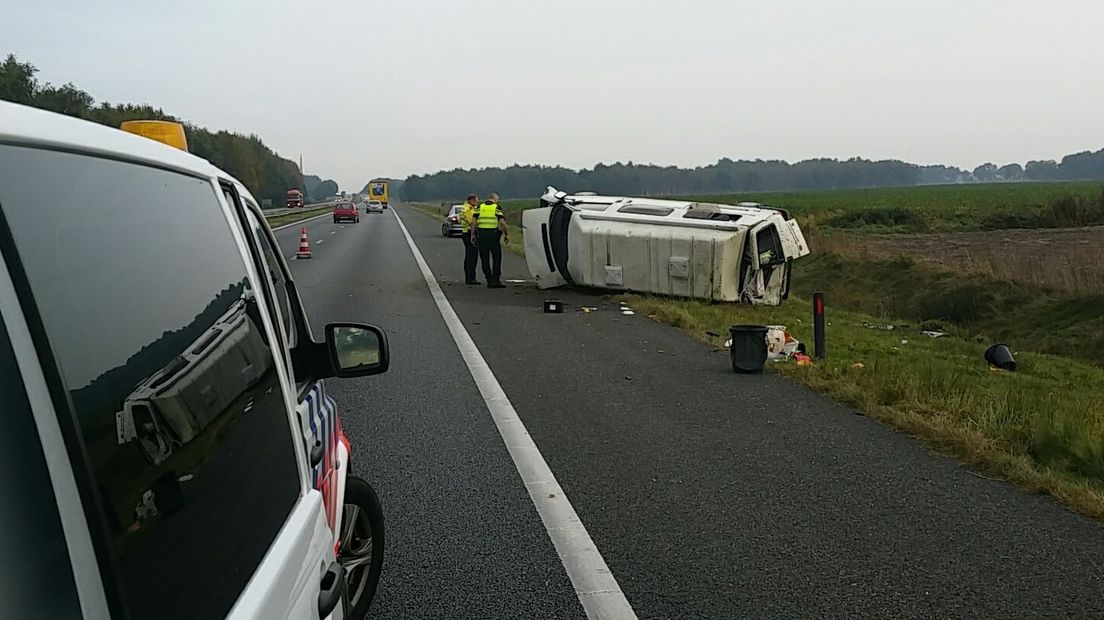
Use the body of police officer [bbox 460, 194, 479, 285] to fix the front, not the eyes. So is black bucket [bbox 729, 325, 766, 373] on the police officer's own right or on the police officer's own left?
on the police officer's own right

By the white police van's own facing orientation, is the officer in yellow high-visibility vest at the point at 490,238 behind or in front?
in front

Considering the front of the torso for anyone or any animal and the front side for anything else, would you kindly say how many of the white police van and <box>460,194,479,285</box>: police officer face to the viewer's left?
0

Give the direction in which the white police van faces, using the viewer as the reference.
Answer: facing away from the viewer and to the right of the viewer

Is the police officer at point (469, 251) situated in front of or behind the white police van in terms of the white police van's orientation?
in front

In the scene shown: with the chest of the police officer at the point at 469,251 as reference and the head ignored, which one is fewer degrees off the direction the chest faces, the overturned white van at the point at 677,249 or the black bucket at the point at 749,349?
the overturned white van
